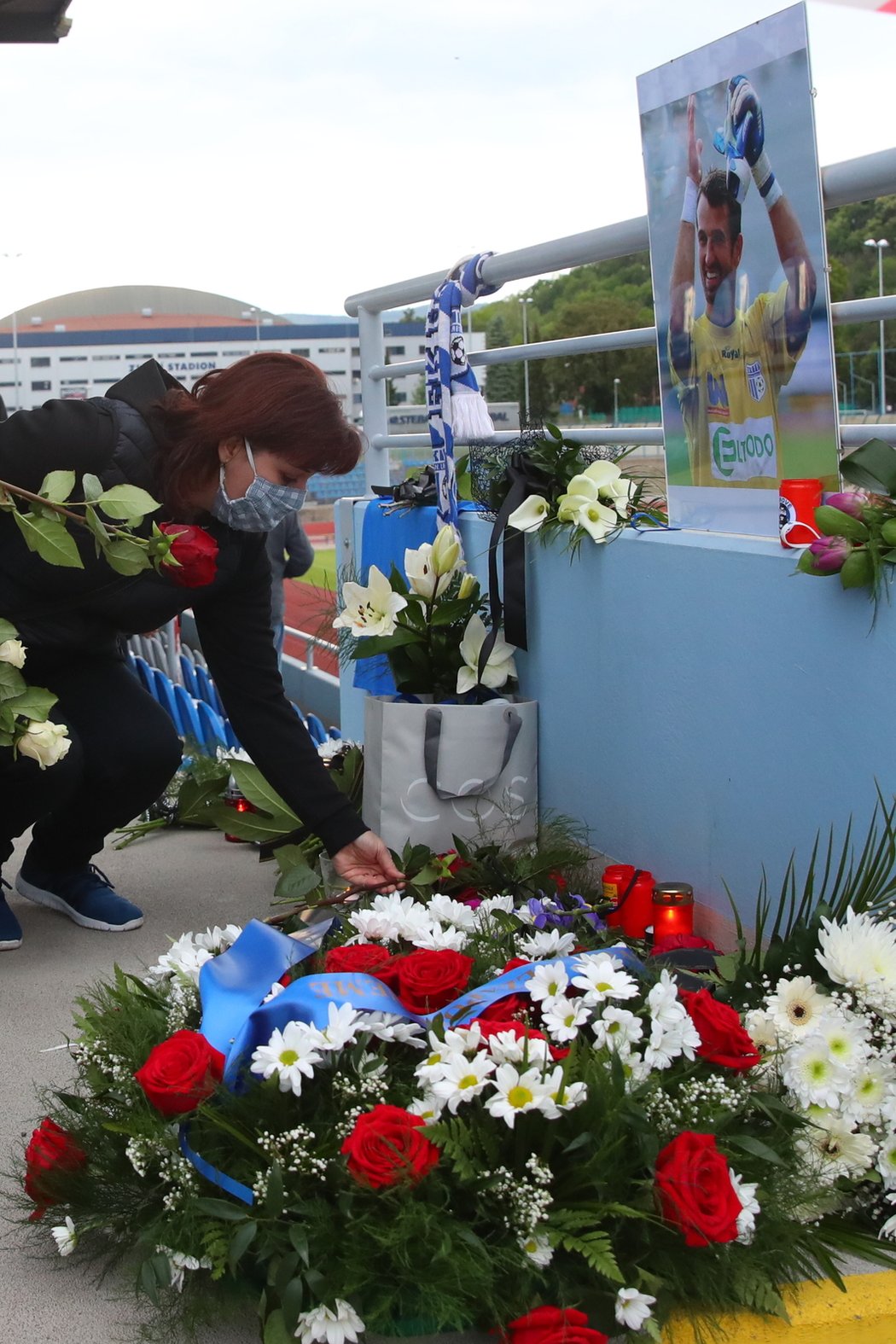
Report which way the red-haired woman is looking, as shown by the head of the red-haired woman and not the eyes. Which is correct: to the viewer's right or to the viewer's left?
to the viewer's right

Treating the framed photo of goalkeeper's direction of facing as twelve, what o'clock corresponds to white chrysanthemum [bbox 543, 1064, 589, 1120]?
The white chrysanthemum is roughly at 11 o'clock from the framed photo of goalkeeper.

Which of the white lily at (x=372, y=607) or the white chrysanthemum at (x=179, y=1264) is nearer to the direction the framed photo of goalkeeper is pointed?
the white chrysanthemum

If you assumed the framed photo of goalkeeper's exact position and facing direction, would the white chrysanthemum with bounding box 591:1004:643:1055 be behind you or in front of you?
in front

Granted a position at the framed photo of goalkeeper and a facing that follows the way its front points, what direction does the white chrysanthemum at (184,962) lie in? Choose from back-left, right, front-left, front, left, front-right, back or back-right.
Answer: front

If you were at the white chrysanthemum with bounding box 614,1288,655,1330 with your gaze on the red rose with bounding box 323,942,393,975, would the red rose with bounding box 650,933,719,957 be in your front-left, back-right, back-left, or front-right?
front-right

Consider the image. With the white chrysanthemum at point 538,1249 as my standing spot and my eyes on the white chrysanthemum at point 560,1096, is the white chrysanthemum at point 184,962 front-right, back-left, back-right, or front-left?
front-left

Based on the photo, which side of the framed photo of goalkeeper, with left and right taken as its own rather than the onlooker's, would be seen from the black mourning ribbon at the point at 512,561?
right

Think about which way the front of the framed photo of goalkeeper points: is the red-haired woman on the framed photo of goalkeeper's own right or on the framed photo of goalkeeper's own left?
on the framed photo of goalkeeper's own right

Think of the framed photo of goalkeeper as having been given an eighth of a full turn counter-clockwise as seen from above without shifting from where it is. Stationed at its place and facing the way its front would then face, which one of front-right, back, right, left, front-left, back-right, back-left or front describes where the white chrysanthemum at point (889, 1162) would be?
front

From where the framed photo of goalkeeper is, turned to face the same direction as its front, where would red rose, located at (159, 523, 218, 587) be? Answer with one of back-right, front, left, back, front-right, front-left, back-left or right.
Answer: front-right

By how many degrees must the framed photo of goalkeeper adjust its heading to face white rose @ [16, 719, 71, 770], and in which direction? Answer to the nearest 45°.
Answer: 0° — it already faces it
